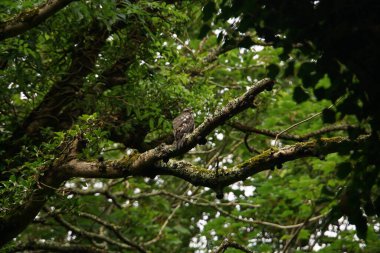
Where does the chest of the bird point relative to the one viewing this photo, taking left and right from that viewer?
facing away from the viewer and to the right of the viewer
